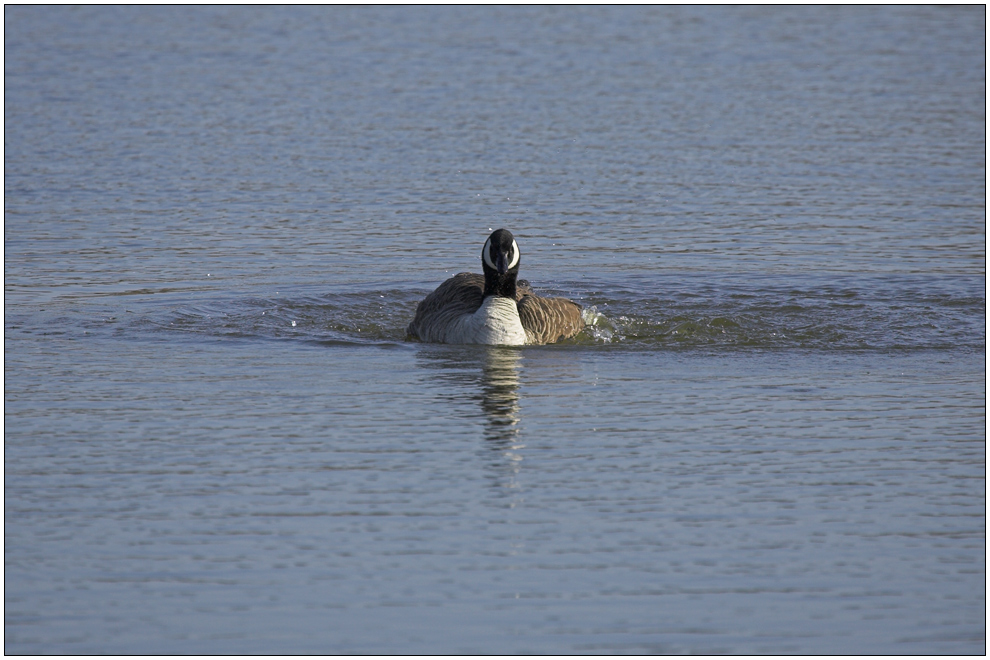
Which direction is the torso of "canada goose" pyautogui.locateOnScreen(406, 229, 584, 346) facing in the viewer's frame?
toward the camera
